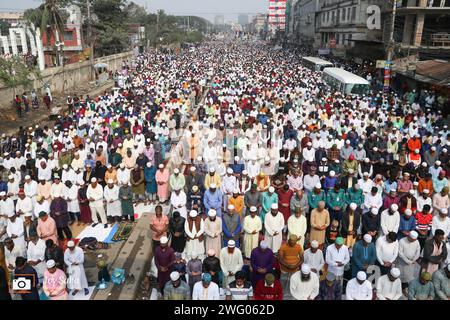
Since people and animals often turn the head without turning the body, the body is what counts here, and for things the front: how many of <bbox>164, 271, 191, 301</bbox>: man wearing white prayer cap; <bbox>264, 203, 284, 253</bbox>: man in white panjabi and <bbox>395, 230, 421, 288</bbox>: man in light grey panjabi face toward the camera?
3

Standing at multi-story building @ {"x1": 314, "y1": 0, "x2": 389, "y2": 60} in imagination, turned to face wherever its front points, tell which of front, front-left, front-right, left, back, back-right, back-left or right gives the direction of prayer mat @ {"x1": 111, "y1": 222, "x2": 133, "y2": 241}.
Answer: front-left

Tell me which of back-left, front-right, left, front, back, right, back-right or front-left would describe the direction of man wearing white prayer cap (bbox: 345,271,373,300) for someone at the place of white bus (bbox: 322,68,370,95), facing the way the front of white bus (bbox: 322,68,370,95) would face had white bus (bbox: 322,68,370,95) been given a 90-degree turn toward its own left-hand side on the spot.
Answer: back-right

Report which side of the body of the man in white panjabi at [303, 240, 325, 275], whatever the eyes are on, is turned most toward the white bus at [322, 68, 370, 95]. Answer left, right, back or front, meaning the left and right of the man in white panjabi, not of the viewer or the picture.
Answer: back

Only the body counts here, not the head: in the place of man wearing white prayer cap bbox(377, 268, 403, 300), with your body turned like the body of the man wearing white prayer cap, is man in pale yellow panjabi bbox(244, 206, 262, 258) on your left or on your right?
on your right

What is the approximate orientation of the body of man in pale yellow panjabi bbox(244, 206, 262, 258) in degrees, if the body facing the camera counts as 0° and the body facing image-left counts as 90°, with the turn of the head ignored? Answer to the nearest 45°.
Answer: approximately 0°

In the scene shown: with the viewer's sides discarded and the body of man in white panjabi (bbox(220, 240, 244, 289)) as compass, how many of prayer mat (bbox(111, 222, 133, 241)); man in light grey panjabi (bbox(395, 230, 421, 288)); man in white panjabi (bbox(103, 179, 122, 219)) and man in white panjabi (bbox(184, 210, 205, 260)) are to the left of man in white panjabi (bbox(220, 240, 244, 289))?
1

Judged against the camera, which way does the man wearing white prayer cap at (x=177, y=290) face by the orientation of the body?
toward the camera

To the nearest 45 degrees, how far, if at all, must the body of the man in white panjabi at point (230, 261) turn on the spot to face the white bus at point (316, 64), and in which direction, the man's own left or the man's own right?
approximately 180°

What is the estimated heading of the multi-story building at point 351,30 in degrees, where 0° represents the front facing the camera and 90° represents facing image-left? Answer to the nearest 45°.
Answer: approximately 45°

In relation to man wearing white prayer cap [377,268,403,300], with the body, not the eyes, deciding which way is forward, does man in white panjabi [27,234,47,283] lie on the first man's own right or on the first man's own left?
on the first man's own right

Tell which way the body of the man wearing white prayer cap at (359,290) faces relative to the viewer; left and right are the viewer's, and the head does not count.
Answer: facing the viewer

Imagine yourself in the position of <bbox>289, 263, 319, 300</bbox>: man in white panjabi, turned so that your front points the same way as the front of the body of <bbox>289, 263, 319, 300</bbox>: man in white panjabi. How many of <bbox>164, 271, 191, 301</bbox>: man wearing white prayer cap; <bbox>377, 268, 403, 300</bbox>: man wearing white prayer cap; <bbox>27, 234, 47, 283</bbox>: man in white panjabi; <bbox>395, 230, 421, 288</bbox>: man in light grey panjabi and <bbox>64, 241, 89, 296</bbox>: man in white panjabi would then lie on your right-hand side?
3

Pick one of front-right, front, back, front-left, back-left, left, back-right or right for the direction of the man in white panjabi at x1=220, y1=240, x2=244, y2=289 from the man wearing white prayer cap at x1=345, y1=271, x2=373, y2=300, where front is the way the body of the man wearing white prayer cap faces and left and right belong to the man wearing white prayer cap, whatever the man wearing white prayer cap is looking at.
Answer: right

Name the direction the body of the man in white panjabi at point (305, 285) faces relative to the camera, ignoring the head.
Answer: toward the camera

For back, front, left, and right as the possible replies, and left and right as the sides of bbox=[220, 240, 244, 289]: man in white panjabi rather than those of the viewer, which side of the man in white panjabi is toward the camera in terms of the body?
front

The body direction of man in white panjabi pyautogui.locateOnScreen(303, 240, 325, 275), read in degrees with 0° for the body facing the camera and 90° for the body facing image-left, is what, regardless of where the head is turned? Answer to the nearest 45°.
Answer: approximately 0°
